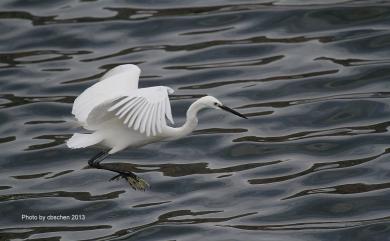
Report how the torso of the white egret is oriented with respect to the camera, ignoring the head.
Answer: to the viewer's right
